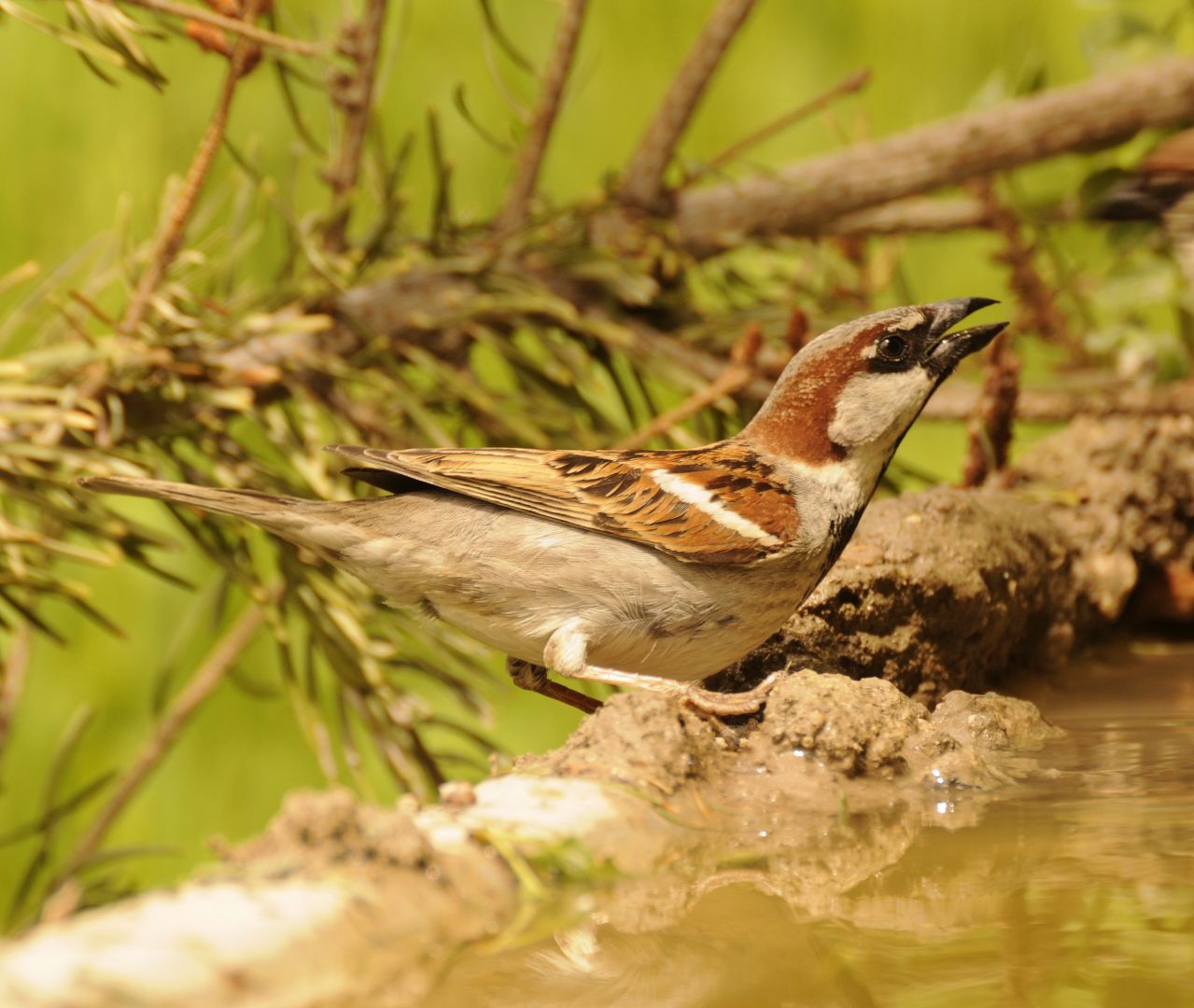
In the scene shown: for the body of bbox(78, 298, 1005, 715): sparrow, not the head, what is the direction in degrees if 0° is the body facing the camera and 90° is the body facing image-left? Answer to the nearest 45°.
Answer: approximately 270°

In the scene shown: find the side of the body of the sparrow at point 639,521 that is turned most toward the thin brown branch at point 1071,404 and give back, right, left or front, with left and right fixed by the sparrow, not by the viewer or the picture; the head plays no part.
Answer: front

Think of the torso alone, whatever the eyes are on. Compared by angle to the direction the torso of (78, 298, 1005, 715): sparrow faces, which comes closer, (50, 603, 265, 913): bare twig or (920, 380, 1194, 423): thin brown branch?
the thin brown branch

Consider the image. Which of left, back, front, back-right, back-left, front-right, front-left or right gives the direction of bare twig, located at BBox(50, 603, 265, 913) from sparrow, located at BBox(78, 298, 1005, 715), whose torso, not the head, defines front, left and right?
back-left
